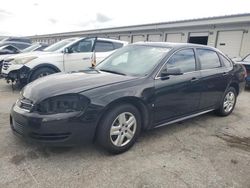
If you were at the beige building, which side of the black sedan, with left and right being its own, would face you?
right

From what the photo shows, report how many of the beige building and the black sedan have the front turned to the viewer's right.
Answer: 0

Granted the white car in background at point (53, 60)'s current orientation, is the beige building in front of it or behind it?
behind

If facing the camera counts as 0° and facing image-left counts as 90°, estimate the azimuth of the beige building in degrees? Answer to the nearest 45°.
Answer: approximately 45°

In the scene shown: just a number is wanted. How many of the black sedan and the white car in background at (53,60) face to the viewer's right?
0

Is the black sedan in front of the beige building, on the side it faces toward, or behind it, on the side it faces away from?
in front

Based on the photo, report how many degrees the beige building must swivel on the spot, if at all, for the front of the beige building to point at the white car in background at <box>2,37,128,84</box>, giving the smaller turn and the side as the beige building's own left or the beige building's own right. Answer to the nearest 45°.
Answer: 0° — it already faces it

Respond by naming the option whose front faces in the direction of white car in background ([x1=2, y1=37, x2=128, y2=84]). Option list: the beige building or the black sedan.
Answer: the beige building
